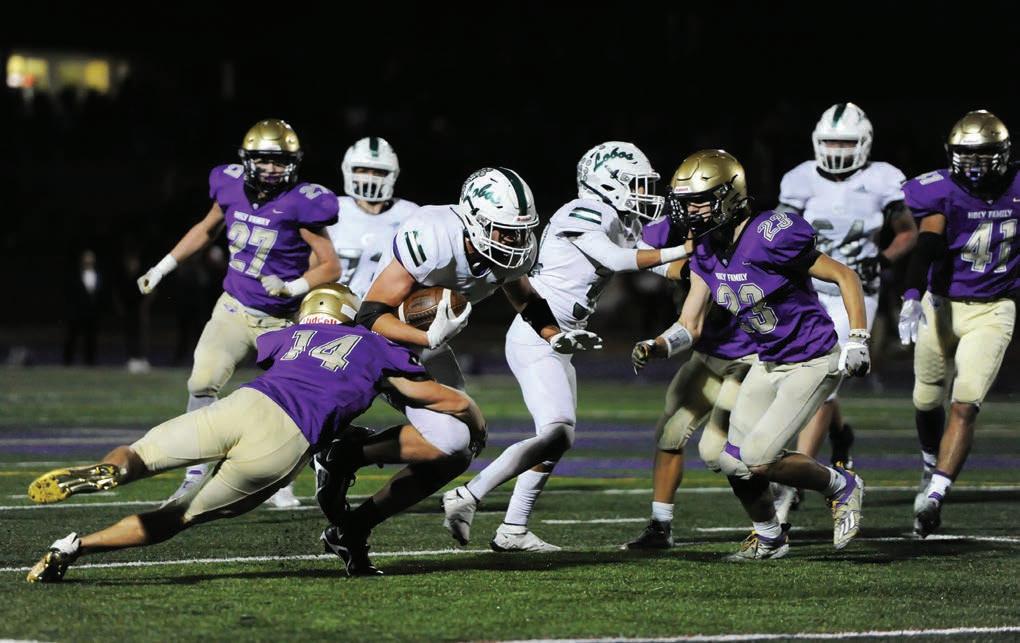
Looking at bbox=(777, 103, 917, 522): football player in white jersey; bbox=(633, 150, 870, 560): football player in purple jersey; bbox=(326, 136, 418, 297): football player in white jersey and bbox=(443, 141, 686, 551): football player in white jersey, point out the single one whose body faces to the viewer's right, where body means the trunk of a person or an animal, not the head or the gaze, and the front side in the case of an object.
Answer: bbox=(443, 141, 686, 551): football player in white jersey

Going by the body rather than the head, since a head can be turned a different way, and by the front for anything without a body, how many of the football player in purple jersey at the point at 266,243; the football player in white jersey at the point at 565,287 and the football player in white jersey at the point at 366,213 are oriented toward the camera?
2

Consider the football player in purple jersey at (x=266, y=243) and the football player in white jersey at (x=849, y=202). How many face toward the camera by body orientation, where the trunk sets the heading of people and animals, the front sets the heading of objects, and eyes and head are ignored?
2

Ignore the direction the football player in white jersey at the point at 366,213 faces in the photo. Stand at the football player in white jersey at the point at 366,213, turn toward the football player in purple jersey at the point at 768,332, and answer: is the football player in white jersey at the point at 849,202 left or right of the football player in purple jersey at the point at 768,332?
left

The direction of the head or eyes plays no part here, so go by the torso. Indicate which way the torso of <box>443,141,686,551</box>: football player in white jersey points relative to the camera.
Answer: to the viewer's right

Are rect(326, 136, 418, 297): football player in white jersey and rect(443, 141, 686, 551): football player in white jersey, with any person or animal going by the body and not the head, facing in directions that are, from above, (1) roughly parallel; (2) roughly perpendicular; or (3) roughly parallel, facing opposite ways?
roughly perpendicular
